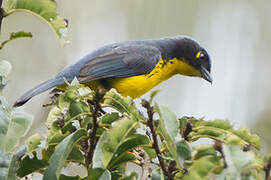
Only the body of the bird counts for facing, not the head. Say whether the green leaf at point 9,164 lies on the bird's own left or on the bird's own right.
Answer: on the bird's own right

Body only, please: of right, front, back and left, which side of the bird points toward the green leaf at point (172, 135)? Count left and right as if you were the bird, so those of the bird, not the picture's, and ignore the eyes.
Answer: front

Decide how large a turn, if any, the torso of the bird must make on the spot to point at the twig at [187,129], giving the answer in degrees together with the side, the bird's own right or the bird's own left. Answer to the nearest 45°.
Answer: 0° — it already faces it

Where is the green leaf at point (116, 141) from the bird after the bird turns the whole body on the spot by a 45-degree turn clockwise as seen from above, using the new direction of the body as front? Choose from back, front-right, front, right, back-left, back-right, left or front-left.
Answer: front-right

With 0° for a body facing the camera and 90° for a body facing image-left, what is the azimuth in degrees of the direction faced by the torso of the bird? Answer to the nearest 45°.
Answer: approximately 270°

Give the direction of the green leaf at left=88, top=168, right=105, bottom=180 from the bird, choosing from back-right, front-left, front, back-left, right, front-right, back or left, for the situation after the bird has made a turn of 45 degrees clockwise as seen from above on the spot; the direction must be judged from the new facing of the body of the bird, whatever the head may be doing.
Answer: front-right

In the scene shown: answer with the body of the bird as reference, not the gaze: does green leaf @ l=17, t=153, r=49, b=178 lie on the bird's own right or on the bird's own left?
on the bird's own right
